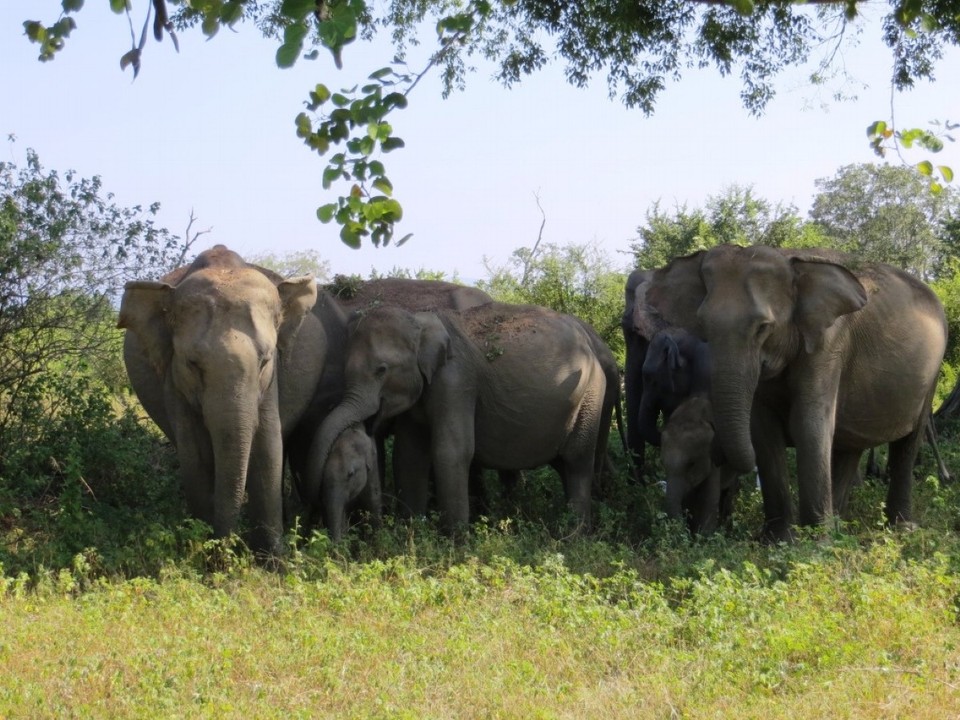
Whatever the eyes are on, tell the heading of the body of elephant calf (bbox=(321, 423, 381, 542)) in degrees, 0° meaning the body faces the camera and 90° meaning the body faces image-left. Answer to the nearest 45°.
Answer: approximately 45°

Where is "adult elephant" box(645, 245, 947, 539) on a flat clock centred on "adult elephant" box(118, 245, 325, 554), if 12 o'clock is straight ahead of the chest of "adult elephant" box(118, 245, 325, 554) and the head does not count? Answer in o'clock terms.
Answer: "adult elephant" box(645, 245, 947, 539) is roughly at 9 o'clock from "adult elephant" box(118, 245, 325, 554).

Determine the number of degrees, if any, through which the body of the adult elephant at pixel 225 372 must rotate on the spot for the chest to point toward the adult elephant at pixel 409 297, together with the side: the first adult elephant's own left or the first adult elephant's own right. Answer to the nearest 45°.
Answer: approximately 135° to the first adult elephant's own left

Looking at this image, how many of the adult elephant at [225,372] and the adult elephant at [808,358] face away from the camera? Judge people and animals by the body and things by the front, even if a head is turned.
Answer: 0

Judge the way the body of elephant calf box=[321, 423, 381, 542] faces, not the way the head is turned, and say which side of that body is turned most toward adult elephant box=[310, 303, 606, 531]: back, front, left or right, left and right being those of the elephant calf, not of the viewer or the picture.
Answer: back

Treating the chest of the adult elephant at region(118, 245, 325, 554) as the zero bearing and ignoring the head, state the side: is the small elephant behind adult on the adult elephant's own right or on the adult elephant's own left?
on the adult elephant's own left

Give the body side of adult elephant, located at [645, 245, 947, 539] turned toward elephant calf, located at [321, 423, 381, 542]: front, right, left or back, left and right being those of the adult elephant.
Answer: front

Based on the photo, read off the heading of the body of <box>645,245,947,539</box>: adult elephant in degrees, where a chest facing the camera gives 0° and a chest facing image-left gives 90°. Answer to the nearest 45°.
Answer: approximately 45°

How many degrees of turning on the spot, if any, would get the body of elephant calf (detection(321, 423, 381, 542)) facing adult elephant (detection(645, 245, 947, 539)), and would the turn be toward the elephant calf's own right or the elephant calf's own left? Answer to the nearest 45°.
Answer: approximately 135° to the elephant calf's own left
